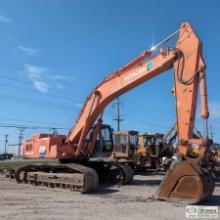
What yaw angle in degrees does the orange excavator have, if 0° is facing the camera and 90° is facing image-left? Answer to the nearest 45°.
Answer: approximately 315°
